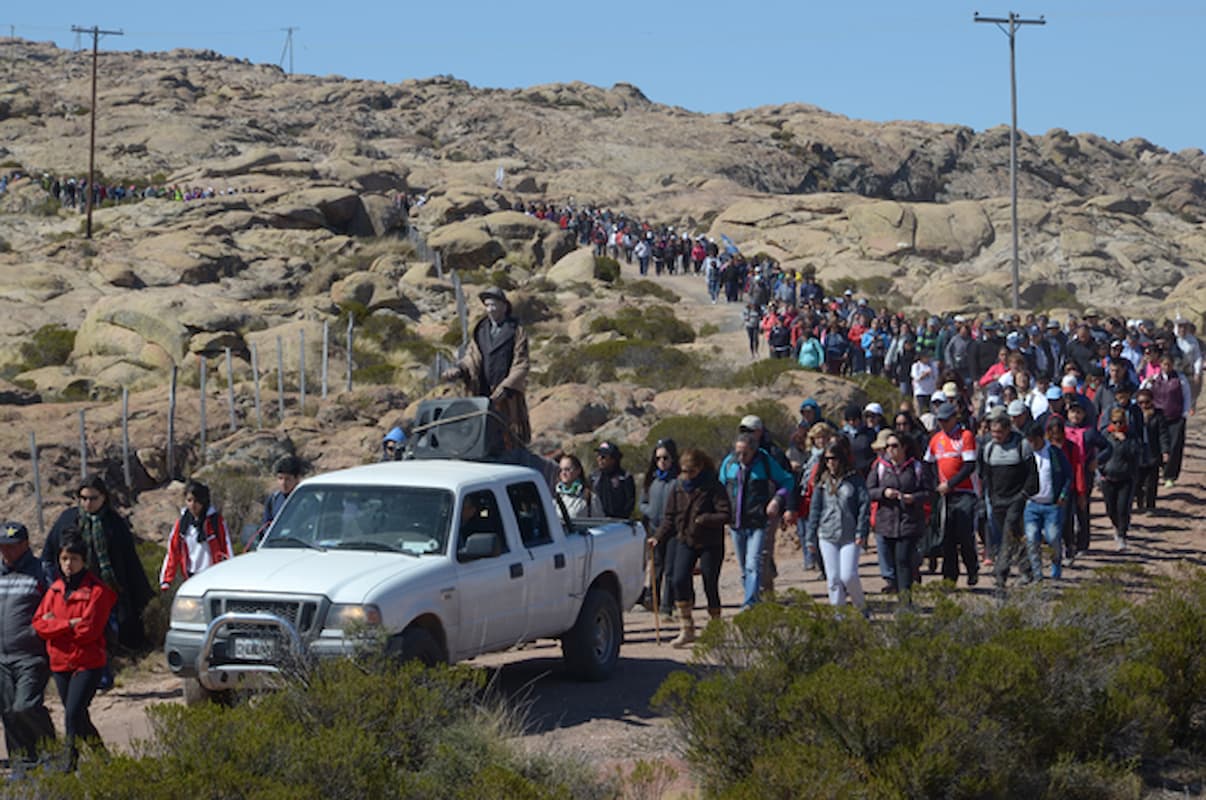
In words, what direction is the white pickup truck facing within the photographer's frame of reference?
facing the viewer and to the left of the viewer

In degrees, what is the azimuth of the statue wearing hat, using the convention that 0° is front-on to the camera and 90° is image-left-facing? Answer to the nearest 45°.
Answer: approximately 45°

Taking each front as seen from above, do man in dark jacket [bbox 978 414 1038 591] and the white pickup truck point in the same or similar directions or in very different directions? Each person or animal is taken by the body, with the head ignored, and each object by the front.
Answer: same or similar directions

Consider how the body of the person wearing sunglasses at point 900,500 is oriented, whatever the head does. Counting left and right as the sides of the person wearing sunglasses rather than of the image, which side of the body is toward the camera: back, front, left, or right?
front

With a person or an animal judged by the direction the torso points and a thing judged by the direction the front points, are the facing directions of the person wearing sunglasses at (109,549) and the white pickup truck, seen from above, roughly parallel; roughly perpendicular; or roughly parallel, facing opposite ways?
roughly parallel

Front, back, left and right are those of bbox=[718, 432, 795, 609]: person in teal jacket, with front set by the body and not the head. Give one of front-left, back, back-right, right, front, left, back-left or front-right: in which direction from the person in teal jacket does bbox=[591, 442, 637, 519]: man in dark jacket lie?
right

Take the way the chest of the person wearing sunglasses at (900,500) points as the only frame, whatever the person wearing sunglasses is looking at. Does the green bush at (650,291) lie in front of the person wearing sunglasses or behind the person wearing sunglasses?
behind

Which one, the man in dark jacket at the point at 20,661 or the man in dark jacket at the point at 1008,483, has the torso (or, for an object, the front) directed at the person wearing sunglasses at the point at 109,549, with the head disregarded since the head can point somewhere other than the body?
the man in dark jacket at the point at 1008,483

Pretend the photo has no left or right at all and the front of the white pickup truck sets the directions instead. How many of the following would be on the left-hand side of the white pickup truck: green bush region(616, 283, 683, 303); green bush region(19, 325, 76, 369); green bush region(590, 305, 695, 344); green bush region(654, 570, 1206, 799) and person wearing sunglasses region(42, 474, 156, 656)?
1

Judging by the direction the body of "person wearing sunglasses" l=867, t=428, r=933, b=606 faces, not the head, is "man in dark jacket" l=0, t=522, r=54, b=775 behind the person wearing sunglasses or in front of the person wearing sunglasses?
in front

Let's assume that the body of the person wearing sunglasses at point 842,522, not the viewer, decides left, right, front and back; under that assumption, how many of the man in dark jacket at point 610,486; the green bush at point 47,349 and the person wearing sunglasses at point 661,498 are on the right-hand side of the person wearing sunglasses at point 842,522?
3

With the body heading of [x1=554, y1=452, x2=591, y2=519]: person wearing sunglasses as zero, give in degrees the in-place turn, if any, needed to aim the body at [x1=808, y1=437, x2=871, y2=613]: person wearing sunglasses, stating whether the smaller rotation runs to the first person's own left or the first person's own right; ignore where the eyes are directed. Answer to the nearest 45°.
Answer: approximately 90° to the first person's own left
